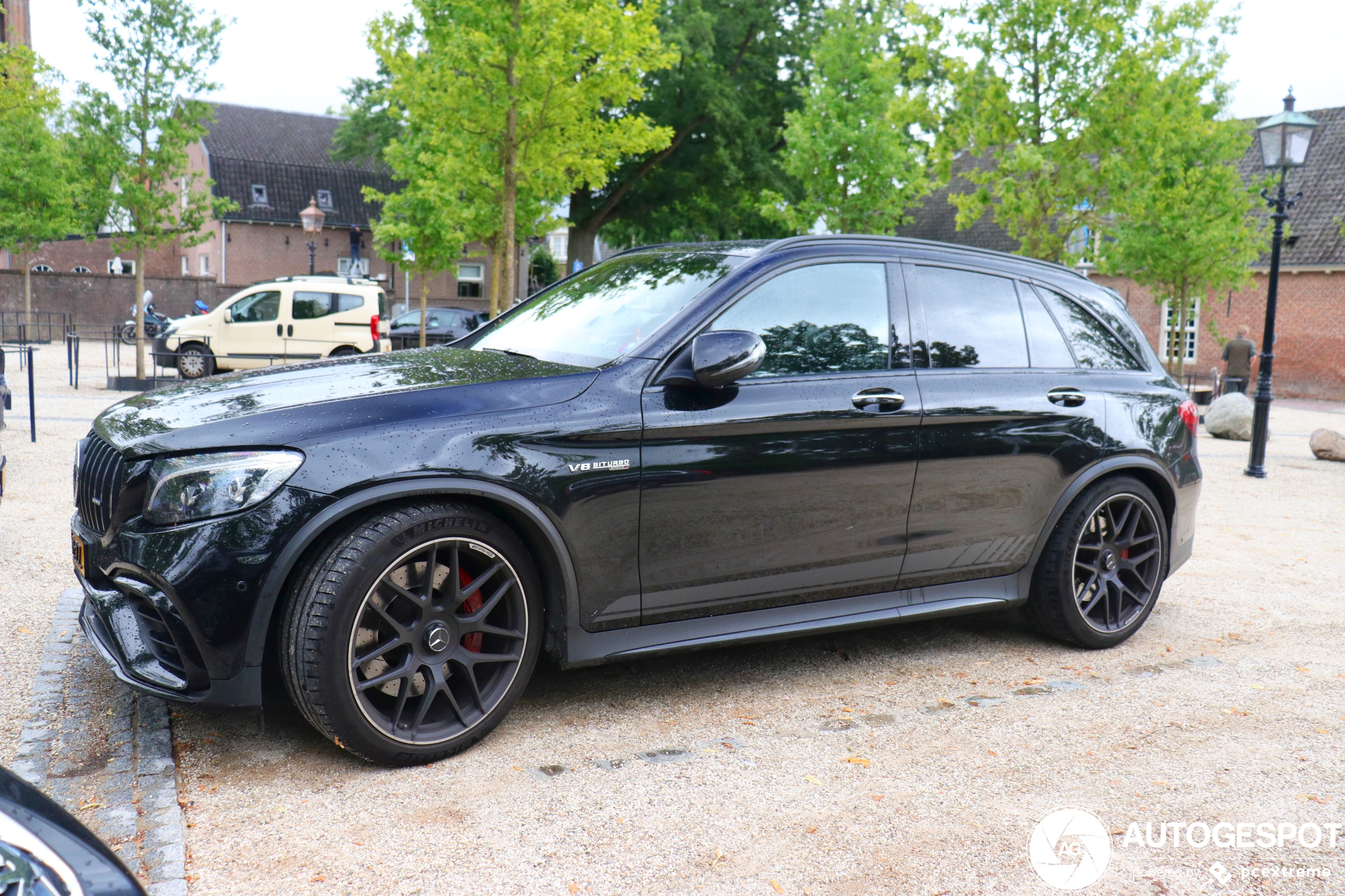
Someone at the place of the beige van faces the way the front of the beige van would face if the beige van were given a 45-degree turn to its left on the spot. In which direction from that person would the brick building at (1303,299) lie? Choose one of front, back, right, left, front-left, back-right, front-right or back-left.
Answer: back-left

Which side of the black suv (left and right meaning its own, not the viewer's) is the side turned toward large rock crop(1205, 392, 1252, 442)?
back

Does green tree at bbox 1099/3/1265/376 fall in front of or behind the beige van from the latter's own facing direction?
behind

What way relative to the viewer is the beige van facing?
to the viewer's left

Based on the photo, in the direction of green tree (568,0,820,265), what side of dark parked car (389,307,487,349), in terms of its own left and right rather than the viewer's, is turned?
back

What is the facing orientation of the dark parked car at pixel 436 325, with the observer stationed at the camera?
facing to the left of the viewer

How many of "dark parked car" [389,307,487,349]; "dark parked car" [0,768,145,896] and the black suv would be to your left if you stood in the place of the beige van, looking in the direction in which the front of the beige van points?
2

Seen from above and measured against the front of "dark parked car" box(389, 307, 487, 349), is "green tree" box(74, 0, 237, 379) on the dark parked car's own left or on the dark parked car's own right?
on the dark parked car's own left

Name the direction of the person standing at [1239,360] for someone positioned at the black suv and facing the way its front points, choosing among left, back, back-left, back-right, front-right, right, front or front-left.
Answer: back

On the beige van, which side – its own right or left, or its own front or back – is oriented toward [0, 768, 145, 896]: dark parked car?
left

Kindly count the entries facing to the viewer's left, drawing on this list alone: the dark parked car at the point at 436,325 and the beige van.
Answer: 2

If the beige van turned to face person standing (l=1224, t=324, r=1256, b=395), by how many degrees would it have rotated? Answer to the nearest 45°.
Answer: approximately 180°

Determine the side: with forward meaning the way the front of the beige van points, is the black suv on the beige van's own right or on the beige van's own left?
on the beige van's own left

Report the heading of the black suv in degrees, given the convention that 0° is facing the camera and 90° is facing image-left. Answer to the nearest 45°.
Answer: approximately 45°
